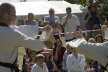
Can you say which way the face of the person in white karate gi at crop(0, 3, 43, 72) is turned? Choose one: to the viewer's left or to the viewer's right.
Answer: to the viewer's right

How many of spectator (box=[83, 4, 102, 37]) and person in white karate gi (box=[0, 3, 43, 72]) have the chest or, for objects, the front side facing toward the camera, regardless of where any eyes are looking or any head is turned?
1

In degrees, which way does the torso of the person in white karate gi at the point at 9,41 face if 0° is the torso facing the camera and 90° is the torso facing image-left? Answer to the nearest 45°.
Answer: approximately 225°

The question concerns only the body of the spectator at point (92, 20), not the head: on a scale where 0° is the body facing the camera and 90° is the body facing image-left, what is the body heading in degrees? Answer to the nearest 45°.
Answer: approximately 0°

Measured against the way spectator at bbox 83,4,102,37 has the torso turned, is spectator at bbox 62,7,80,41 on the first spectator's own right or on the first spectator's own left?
on the first spectator's own right

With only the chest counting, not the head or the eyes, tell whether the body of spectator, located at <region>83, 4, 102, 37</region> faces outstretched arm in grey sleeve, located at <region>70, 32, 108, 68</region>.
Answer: yes

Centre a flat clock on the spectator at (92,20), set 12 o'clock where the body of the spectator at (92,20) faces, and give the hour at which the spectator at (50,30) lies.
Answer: the spectator at (50,30) is roughly at 2 o'clock from the spectator at (92,20).
